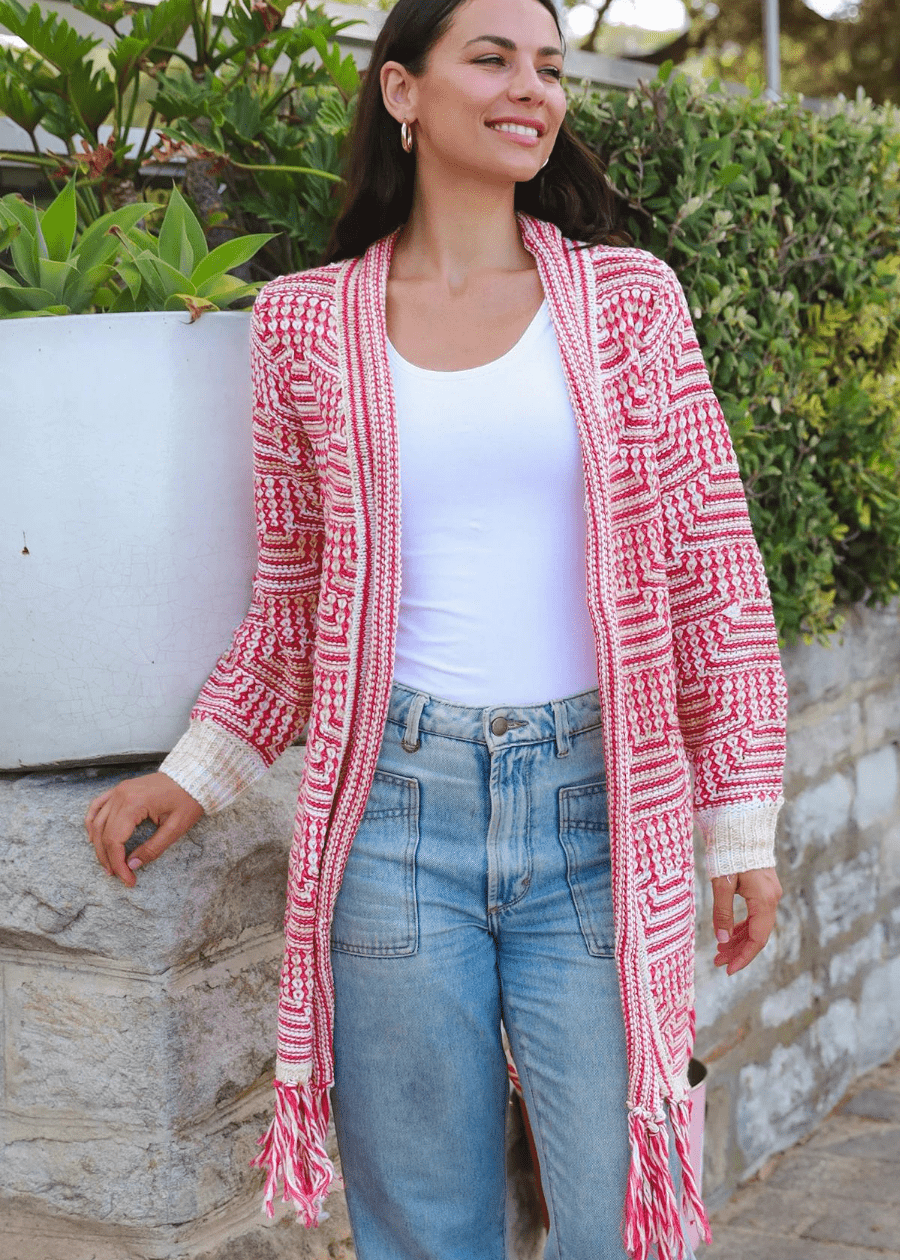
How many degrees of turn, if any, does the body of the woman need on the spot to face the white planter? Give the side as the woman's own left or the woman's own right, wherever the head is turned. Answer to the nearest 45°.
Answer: approximately 135° to the woman's own right

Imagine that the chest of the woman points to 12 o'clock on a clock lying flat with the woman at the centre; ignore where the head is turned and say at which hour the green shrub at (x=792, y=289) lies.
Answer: The green shrub is roughly at 7 o'clock from the woman.

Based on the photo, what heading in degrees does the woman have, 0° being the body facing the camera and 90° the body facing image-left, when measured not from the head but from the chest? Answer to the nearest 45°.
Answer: approximately 0°

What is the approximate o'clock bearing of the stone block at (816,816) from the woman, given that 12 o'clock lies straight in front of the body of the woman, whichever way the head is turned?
The stone block is roughly at 7 o'clock from the woman.

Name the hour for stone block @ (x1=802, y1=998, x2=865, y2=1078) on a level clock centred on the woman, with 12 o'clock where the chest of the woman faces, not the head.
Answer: The stone block is roughly at 7 o'clock from the woman.

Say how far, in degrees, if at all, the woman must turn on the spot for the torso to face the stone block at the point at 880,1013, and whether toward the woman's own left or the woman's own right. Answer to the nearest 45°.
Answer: approximately 135° to the woman's own left

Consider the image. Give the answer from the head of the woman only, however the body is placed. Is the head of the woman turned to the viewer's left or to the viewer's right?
to the viewer's right

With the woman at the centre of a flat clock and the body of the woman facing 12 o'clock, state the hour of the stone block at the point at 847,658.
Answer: The stone block is roughly at 7 o'clock from the woman.

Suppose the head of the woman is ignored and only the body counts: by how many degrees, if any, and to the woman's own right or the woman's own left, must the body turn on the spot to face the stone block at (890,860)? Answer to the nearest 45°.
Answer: approximately 135° to the woman's own left
